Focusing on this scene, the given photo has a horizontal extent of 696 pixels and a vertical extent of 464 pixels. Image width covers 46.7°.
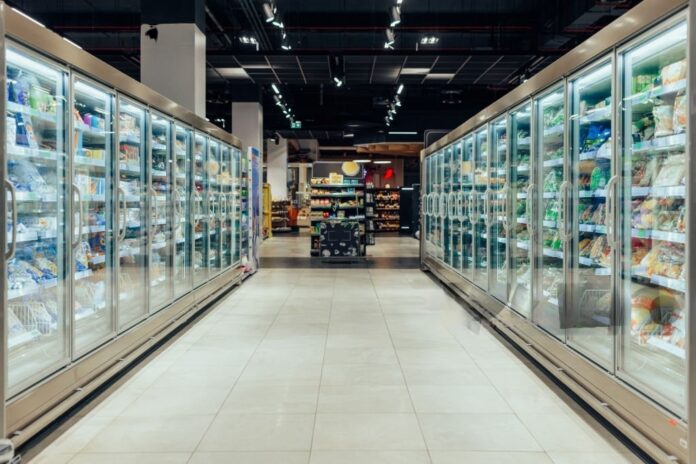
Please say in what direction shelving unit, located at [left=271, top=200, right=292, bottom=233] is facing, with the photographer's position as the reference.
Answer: facing the viewer

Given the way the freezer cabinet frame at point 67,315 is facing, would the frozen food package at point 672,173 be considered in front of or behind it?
in front

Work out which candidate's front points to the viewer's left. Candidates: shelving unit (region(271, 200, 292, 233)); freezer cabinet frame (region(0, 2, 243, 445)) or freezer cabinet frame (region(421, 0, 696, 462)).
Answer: freezer cabinet frame (region(421, 0, 696, 462))

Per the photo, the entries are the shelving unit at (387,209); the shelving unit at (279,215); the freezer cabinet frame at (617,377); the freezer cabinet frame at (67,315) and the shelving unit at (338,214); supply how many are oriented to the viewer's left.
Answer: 1

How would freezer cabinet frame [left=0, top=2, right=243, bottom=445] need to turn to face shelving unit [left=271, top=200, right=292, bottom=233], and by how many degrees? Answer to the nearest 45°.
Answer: approximately 90° to its left

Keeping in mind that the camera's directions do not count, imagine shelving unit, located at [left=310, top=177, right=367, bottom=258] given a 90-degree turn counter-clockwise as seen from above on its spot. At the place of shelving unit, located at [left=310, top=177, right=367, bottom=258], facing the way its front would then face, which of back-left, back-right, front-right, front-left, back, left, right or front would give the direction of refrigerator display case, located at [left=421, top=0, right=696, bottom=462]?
right

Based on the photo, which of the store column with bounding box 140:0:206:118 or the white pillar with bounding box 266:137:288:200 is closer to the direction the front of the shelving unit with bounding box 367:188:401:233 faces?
the store column

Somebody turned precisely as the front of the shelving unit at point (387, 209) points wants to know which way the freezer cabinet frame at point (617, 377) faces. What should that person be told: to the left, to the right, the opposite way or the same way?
to the right

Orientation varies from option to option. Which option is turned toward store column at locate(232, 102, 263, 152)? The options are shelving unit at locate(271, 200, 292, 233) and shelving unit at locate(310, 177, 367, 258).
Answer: shelving unit at locate(271, 200, 292, 233)

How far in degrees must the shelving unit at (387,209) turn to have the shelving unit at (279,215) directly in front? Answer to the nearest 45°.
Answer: approximately 90° to its right

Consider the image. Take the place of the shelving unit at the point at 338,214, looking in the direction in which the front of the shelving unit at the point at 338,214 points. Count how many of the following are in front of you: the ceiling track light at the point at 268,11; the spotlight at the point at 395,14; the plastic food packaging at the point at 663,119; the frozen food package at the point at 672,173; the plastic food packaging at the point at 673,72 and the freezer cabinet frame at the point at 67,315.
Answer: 6

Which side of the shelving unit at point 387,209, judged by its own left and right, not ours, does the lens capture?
front

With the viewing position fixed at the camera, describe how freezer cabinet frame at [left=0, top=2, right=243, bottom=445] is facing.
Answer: facing to the right of the viewer

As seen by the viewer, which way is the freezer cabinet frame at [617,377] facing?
to the viewer's left

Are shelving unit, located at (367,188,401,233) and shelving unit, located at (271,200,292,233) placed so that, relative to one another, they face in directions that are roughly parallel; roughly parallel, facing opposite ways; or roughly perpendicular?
roughly parallel

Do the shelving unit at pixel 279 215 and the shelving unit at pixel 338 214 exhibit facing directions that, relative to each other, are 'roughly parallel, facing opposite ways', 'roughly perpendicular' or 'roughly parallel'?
roughly parallel

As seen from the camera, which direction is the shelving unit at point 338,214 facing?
toward the camera
